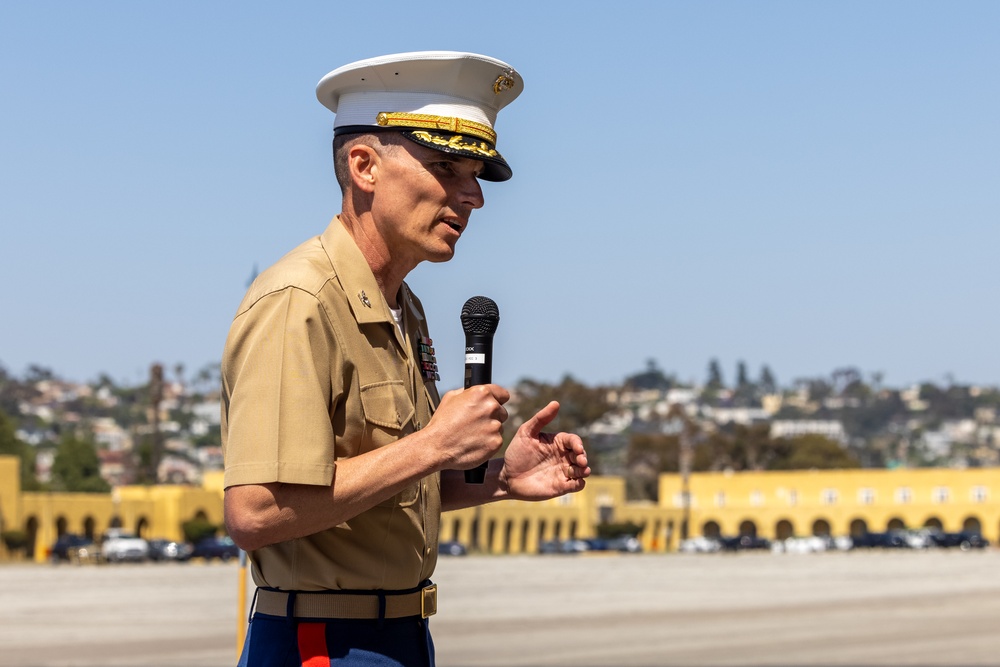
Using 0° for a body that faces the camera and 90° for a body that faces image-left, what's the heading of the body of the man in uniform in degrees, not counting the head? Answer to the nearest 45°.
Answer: approximately 270°

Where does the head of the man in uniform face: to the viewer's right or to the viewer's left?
to the viewer's right
